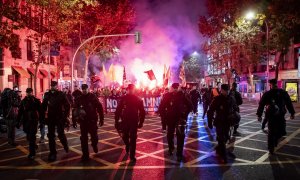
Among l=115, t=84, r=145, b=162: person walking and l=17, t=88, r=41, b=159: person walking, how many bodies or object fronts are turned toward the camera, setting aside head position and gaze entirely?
2

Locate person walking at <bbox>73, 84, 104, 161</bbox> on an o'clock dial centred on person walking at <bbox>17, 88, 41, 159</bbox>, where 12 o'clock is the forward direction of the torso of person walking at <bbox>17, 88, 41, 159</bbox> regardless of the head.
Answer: person walking at <bbox>73, 84, 104, 161</bbox> is roughly at 10 o'clock from person walking at <bbox>17, 88, 41, 159</bbox>.

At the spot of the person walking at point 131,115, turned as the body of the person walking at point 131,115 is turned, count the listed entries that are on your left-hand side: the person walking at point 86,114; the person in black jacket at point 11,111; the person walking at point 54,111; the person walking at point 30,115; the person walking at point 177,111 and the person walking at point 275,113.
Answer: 2

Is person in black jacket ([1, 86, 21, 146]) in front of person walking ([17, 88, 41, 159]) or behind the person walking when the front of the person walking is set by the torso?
behind

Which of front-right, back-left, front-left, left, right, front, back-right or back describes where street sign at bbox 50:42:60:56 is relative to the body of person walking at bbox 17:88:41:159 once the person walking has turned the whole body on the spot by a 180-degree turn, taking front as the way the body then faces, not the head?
front

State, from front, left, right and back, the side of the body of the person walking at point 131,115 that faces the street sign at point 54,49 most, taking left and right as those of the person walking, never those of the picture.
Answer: back

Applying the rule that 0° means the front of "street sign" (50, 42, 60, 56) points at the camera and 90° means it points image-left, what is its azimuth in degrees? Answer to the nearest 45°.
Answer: approximately 0°

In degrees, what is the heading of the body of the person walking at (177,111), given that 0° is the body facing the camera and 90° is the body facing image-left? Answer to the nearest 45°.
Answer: approximately 0°

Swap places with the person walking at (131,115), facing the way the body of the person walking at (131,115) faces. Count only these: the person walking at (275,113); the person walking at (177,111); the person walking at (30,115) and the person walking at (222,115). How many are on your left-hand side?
3

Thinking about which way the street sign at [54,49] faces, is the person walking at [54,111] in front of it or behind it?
in front

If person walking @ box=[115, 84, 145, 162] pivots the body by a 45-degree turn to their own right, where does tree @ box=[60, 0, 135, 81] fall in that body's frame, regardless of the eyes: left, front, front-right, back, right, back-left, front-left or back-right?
back-right
